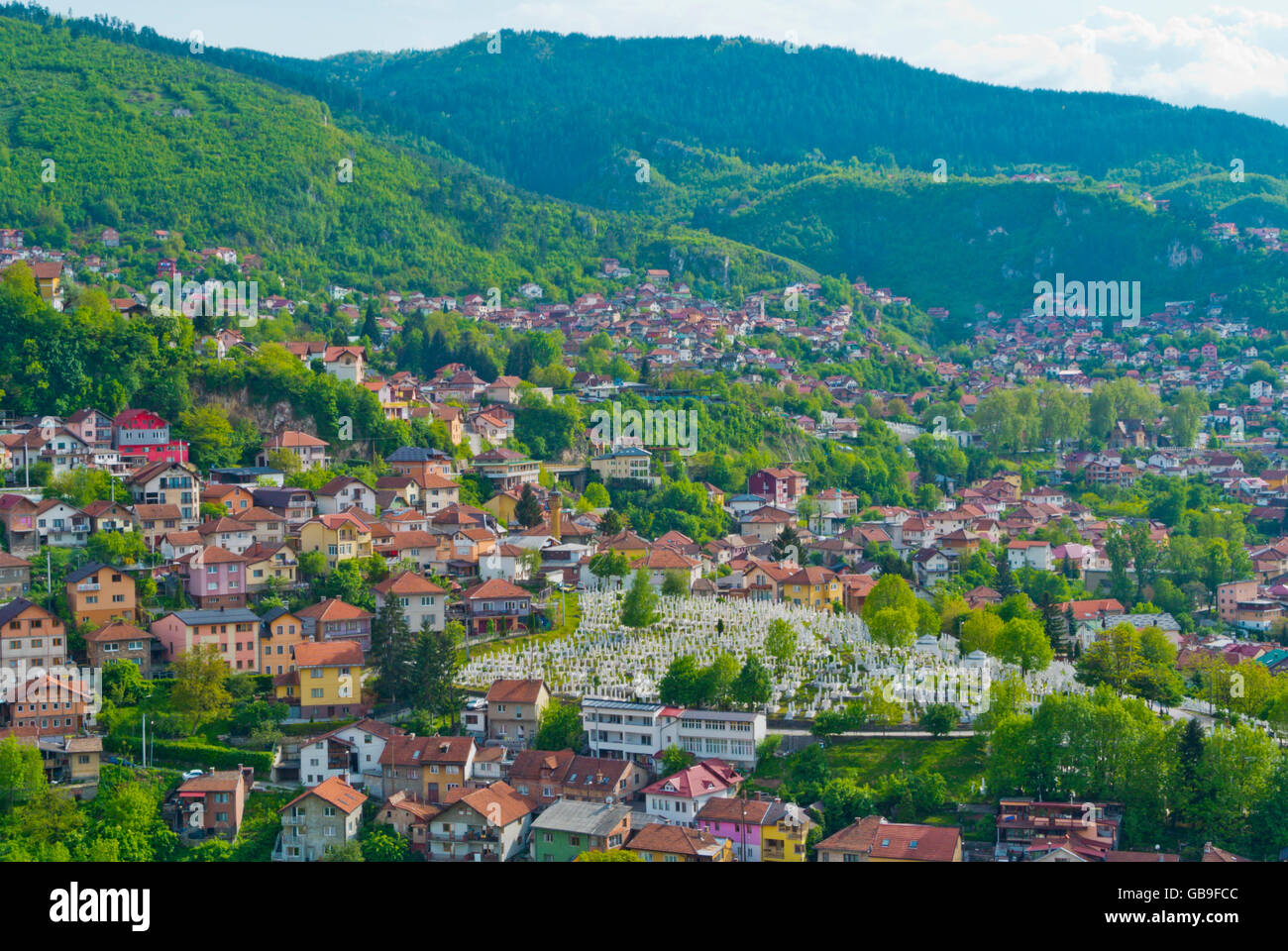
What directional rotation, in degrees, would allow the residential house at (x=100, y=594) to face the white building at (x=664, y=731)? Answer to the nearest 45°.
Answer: approximately 45° to its left

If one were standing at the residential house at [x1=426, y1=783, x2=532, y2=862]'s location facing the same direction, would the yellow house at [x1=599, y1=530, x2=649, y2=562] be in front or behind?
behind

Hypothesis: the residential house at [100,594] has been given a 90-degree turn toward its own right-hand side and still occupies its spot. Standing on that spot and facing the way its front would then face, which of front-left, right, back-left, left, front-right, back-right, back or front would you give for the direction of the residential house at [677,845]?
back-left

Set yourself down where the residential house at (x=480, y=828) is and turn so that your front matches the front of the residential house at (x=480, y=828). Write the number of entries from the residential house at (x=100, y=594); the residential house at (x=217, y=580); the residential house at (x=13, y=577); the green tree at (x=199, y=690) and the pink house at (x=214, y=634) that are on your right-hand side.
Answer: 5

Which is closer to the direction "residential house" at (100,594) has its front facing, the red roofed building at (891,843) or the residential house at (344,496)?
the red roofed building

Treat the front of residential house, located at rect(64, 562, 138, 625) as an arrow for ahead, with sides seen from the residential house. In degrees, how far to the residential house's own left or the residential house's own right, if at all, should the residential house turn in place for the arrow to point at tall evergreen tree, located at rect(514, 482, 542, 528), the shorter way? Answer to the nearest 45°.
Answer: approximately 135° to the residential house's own left

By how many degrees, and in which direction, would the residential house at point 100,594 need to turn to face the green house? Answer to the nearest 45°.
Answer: approximately 45° to its left

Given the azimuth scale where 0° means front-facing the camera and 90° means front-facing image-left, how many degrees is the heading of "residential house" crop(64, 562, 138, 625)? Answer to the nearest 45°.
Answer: approximately 0°

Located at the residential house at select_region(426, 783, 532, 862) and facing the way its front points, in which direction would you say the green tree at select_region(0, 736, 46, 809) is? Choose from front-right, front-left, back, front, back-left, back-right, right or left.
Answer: front-right

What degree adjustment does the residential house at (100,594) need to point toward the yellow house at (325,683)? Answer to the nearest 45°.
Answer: approximately 45° to its left

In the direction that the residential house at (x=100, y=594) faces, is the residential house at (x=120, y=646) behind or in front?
in front

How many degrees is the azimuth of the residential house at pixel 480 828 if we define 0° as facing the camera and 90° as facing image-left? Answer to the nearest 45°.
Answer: approximately 45°

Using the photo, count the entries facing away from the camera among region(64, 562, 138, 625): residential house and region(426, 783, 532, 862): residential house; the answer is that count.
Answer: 0

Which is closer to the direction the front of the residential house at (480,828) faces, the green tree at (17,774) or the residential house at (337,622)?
the green tree
